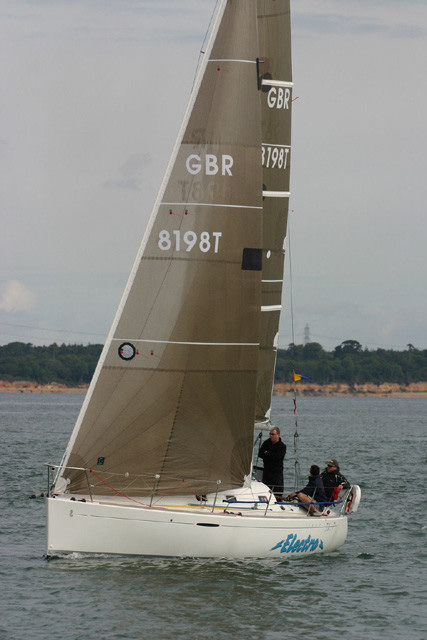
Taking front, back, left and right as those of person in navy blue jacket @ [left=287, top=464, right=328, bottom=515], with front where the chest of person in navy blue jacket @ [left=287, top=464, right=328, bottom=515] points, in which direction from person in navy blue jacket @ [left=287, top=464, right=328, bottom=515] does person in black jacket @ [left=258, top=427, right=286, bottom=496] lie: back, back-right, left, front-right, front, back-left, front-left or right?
front

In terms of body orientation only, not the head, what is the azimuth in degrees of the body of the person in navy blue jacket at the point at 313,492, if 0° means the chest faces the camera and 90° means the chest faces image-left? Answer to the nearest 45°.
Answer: approximately 90°

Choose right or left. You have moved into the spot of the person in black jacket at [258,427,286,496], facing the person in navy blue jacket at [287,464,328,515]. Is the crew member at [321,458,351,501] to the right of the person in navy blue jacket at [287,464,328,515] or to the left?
left

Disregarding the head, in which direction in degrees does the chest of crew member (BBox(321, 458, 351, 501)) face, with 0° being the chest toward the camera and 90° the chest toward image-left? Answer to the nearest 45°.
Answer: approximately 45°

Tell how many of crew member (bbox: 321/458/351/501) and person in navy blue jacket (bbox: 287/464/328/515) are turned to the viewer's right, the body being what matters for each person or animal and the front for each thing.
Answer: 0

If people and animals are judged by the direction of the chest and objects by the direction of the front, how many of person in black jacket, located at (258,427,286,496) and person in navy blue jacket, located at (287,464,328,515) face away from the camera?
0

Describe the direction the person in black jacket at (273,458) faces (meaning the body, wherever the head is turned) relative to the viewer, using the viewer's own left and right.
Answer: facing the viewer and to the left of the viewer

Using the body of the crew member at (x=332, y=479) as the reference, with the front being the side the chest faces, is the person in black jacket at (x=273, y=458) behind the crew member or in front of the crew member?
in front
